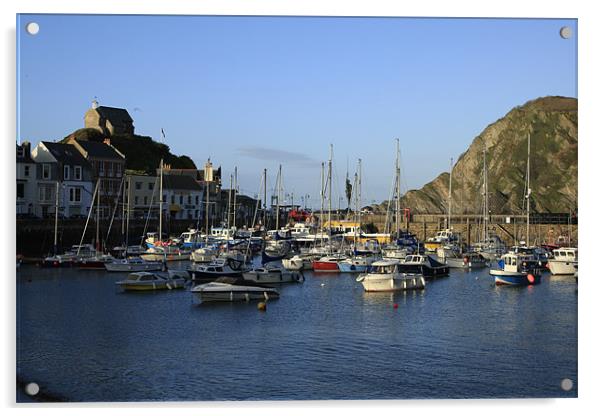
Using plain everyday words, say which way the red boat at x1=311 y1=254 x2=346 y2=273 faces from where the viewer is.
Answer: facing to the left of the viewer

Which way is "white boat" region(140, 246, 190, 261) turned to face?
to the viewer's left

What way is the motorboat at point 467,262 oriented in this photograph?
to the viewer's left

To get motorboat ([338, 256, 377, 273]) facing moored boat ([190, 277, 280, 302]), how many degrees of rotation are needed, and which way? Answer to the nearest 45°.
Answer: approximately 45° to its left

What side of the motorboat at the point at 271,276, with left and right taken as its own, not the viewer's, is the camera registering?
left

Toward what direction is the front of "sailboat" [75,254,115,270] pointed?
to the viewer's left

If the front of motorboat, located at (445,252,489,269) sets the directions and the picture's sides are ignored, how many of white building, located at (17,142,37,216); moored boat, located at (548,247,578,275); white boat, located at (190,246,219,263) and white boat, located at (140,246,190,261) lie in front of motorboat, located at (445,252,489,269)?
3

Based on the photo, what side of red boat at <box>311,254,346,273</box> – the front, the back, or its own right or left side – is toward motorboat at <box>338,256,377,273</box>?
back
